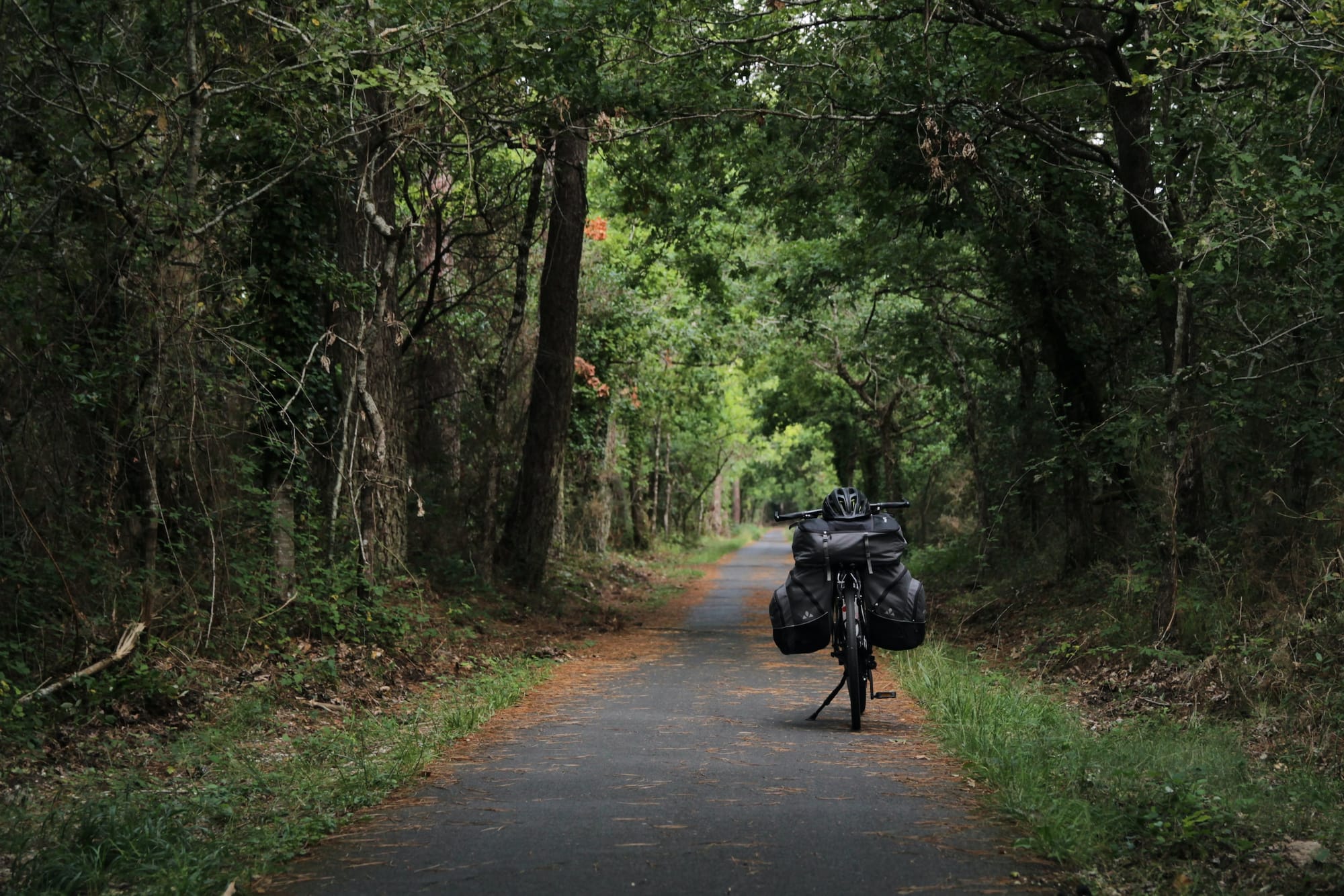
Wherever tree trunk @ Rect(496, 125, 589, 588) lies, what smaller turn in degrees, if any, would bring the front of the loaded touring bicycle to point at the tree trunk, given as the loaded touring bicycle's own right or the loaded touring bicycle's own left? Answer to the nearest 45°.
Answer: approximately 45° to the loaded touring bicycle's own left

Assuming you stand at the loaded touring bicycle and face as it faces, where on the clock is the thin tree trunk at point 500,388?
The thin tree trunk is roughly at 11 o'clock from the loaded touring bicycle.

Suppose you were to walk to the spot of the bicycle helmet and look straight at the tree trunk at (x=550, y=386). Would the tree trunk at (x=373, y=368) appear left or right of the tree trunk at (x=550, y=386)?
left

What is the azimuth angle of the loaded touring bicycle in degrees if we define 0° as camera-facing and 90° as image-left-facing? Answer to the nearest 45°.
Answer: approximately 180°

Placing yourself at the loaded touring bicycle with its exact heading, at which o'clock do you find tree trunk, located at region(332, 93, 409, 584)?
The tree trunk is roughly at 10 o'clock from the loaded touring bicycle.
